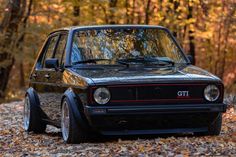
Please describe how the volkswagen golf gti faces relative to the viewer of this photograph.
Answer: facing the viewer and to the right of the viewer

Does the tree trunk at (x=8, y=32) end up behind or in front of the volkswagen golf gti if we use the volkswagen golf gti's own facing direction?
behind
